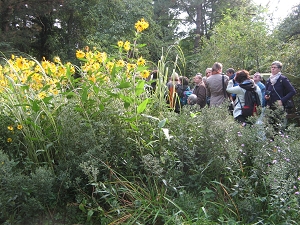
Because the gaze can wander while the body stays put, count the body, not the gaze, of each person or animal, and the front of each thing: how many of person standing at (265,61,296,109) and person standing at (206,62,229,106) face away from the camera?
1

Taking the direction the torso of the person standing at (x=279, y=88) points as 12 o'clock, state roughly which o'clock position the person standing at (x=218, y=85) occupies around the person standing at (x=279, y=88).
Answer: the person standing at (x=218, y=85) is roughly at 1 o'clock from the person standing at (x=279, y=88).

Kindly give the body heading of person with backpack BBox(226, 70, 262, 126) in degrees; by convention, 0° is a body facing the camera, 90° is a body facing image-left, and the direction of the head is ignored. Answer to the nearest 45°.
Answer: approximately 135°

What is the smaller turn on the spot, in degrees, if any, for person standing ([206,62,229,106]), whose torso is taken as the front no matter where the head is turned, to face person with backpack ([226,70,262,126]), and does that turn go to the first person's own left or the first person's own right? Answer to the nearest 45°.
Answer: approximately 135° to the first person's own right

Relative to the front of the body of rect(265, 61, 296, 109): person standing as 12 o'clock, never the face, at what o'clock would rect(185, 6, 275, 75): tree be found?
The tree is roughly at 4 o'clock from the person standing.

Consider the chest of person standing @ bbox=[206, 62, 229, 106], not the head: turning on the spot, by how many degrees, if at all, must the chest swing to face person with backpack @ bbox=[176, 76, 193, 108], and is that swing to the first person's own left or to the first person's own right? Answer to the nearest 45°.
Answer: approximately 45° to the first person's own left

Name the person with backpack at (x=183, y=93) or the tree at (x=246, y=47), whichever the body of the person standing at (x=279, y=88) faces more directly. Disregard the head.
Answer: the person with backpack

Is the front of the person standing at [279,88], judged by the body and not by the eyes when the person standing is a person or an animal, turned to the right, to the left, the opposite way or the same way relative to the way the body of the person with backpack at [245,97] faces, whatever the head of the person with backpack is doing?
to the left

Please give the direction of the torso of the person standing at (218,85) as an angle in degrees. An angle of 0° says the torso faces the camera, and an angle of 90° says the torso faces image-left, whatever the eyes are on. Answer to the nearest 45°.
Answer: approximately 180°

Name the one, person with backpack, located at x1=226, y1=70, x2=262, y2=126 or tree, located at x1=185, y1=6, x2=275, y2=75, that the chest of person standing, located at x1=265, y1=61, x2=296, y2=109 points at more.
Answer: the person with backpack

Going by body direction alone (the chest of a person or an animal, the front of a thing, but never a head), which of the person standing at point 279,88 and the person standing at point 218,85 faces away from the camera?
the person standing at point 218,85

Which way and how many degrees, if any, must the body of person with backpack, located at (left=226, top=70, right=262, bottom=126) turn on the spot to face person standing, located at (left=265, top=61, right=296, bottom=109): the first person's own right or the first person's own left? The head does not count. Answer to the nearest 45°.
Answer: approximately 90° to the first person's own right
